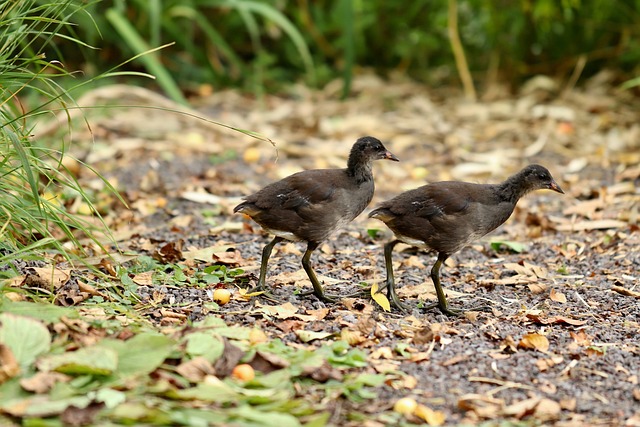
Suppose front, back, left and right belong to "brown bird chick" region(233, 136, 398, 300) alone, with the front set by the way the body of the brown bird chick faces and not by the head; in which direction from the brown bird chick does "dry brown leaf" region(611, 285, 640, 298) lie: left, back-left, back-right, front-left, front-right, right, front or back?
front

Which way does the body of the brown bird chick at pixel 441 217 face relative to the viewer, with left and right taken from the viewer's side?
facing to the right of the viewer

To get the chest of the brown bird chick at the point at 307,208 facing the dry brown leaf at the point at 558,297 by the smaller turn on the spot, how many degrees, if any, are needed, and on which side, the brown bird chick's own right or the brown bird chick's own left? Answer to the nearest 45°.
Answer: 0° — it already faces it

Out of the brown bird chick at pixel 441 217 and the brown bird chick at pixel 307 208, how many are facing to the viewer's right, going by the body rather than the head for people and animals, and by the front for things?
2

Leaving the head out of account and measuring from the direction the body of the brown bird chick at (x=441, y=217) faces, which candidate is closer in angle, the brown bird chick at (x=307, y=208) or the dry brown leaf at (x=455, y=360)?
the dry brown leaf

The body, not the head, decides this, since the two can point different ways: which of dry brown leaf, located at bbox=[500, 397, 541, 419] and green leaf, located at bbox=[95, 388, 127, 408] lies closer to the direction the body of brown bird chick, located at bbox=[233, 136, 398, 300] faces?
the dry brown leaf

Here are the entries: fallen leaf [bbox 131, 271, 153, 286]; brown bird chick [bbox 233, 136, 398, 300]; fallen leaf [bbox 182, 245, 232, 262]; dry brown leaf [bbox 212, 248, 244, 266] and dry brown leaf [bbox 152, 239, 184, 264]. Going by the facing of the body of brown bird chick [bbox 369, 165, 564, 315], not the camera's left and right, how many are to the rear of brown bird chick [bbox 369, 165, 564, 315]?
5

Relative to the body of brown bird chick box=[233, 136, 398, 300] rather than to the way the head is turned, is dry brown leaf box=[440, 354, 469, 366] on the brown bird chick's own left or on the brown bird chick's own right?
on the brown bird chick's own right

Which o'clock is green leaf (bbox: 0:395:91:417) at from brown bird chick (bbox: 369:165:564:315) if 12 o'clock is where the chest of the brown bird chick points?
The green leaf is roughly at 4 o'clock from the brown bird chick.

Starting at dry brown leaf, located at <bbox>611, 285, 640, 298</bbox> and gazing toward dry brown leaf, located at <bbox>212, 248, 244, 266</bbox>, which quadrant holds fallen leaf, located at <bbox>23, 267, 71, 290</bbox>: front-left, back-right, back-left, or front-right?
front-left

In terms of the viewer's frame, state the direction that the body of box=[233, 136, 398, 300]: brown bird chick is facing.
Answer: to the viewer's right

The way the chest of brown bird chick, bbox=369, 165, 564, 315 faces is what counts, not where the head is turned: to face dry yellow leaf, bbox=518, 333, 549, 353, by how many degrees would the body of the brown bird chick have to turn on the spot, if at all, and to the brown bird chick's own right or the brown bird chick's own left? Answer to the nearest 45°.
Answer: approximately 45° to the brown bird chick's own right

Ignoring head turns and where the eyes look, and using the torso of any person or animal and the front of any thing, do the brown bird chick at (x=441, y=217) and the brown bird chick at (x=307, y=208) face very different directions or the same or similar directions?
same or similar directions

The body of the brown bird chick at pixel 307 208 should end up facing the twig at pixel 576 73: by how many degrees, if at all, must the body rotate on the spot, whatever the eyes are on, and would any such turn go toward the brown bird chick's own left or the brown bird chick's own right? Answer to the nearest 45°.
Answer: approximately 45° to the brown bird chick's own left

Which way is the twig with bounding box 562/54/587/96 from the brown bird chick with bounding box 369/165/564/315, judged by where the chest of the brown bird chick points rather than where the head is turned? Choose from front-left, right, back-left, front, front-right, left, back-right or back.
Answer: left
